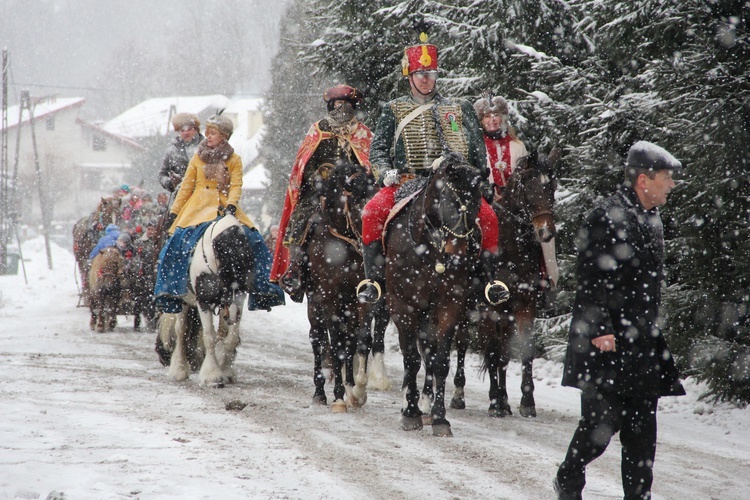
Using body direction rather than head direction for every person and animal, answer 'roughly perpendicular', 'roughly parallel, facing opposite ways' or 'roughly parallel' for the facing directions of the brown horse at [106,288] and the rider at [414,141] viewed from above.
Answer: roughly parallel

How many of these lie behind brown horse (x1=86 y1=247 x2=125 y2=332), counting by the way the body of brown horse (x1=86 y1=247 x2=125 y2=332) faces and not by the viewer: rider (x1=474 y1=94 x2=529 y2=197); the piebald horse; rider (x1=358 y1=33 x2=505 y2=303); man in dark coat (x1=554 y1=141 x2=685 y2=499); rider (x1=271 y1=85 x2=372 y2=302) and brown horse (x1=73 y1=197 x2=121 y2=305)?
1

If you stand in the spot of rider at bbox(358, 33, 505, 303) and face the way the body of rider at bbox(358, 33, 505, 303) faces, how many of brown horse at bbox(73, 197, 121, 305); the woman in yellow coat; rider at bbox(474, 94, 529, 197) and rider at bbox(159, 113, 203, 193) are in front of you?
0

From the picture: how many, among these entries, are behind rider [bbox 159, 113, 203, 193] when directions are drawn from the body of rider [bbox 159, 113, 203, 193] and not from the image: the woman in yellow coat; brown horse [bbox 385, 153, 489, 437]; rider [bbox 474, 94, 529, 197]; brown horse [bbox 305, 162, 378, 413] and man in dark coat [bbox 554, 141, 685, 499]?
0

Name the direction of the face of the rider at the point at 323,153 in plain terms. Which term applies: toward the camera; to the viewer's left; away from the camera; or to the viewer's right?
toward the camera

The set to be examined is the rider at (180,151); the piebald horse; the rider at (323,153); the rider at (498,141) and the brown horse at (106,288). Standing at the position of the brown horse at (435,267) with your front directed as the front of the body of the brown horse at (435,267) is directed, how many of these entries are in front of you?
0

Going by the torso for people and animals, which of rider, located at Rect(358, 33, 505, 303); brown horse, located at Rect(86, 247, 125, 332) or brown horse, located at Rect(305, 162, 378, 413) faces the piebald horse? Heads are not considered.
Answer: brown horse, located at Rect(86, 247, 125, 332)

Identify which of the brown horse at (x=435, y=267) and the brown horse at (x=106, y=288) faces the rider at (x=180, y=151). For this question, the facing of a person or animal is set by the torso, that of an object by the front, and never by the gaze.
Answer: the brown horse at (x=106, y=288)

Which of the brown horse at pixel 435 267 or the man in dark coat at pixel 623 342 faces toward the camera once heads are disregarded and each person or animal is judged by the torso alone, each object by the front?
the brown horse

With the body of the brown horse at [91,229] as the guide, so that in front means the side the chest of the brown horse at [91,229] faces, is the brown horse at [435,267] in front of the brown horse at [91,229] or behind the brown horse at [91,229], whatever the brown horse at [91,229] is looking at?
in front

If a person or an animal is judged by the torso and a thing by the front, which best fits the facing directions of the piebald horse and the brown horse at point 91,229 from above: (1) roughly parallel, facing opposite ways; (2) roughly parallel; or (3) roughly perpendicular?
roughly parallel

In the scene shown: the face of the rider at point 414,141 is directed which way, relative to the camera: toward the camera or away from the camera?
toward the camera

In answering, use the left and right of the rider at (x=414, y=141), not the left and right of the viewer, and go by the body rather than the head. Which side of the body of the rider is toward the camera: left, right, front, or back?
front

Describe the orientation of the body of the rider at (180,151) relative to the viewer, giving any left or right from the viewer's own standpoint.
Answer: facing the viewer and to the right of the viewer

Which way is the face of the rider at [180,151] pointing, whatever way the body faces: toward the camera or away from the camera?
toward the camera

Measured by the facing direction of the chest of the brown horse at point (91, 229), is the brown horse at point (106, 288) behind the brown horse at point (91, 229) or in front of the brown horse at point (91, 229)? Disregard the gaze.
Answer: in front

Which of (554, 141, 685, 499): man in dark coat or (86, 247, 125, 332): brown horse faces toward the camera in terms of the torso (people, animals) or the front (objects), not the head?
the brown horse

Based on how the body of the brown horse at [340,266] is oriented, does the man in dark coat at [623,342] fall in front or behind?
in front

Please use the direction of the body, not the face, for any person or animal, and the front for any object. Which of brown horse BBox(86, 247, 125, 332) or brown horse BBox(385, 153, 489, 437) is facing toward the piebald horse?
brown horse BBox(86, 247, 125, 332)

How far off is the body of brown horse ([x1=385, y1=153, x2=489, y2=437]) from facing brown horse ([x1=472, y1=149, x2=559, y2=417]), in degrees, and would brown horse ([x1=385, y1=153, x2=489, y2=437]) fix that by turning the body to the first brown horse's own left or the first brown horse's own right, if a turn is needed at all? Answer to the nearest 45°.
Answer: approximately 135° to the first brown horse's own left
